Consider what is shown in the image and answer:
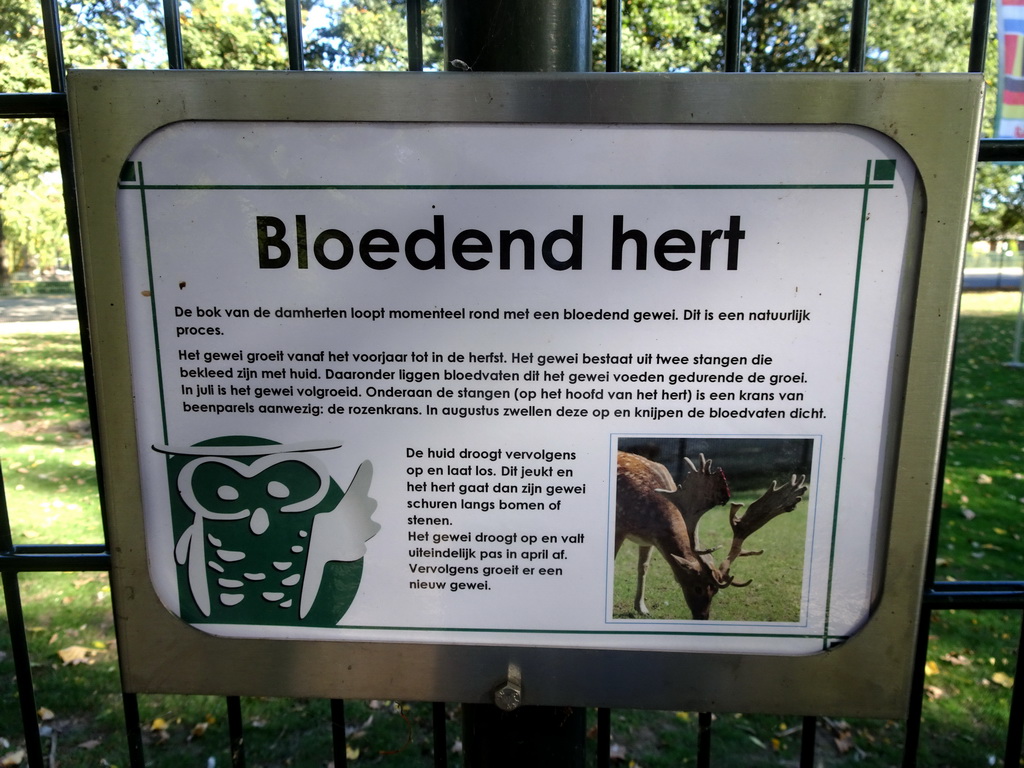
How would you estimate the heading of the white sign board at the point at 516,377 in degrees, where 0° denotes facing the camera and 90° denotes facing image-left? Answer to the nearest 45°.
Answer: approximately 0°

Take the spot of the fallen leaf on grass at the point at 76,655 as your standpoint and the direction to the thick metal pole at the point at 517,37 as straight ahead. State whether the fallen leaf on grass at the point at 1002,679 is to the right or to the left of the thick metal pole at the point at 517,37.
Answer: left

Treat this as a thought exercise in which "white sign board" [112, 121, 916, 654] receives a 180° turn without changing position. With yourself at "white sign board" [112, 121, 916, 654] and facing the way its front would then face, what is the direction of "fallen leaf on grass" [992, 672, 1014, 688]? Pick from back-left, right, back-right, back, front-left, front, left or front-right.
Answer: front-right

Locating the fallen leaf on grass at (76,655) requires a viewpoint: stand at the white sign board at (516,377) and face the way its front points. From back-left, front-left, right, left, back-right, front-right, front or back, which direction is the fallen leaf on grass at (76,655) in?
back-right
